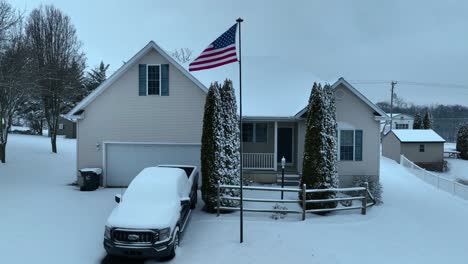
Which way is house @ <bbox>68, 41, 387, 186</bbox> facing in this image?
toward the camera

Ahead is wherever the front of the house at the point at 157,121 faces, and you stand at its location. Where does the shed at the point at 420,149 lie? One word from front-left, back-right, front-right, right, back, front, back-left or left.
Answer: back-left

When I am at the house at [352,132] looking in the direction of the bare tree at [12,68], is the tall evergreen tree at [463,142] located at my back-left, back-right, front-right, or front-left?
back-right

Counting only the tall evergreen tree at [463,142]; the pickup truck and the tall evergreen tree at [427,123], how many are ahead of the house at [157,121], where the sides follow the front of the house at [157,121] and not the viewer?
1

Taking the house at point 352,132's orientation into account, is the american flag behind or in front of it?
in front

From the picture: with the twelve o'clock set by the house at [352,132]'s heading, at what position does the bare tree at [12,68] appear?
The bare tree is roughly at 3 o'clock from the house.

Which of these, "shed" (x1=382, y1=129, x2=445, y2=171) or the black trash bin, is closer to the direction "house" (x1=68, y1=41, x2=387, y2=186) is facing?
the black trash bin

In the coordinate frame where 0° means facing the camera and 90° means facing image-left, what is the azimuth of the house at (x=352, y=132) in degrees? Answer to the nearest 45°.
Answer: approximately 0°

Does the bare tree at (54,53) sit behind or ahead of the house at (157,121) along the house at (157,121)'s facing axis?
behind
